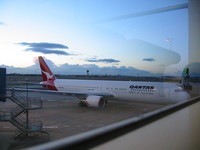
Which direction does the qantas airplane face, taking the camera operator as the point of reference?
facing the viewer and to the right of the viewer
